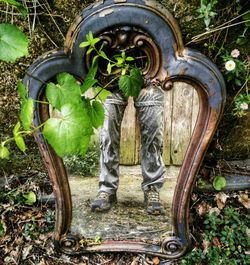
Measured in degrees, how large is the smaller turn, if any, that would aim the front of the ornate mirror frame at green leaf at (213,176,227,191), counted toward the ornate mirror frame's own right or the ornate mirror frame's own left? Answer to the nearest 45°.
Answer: approximately 135° to the ornate mirror frame's own left

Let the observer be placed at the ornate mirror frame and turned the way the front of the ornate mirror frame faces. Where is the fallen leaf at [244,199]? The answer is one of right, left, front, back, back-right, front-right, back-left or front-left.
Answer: back-left

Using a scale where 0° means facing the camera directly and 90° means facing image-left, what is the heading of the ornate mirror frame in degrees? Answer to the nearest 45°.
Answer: approximately 0°

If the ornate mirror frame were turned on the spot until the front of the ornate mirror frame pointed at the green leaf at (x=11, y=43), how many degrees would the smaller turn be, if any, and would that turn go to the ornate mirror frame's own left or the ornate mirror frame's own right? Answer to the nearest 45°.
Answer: approximately 45° to the ornate mirror frame's own right
